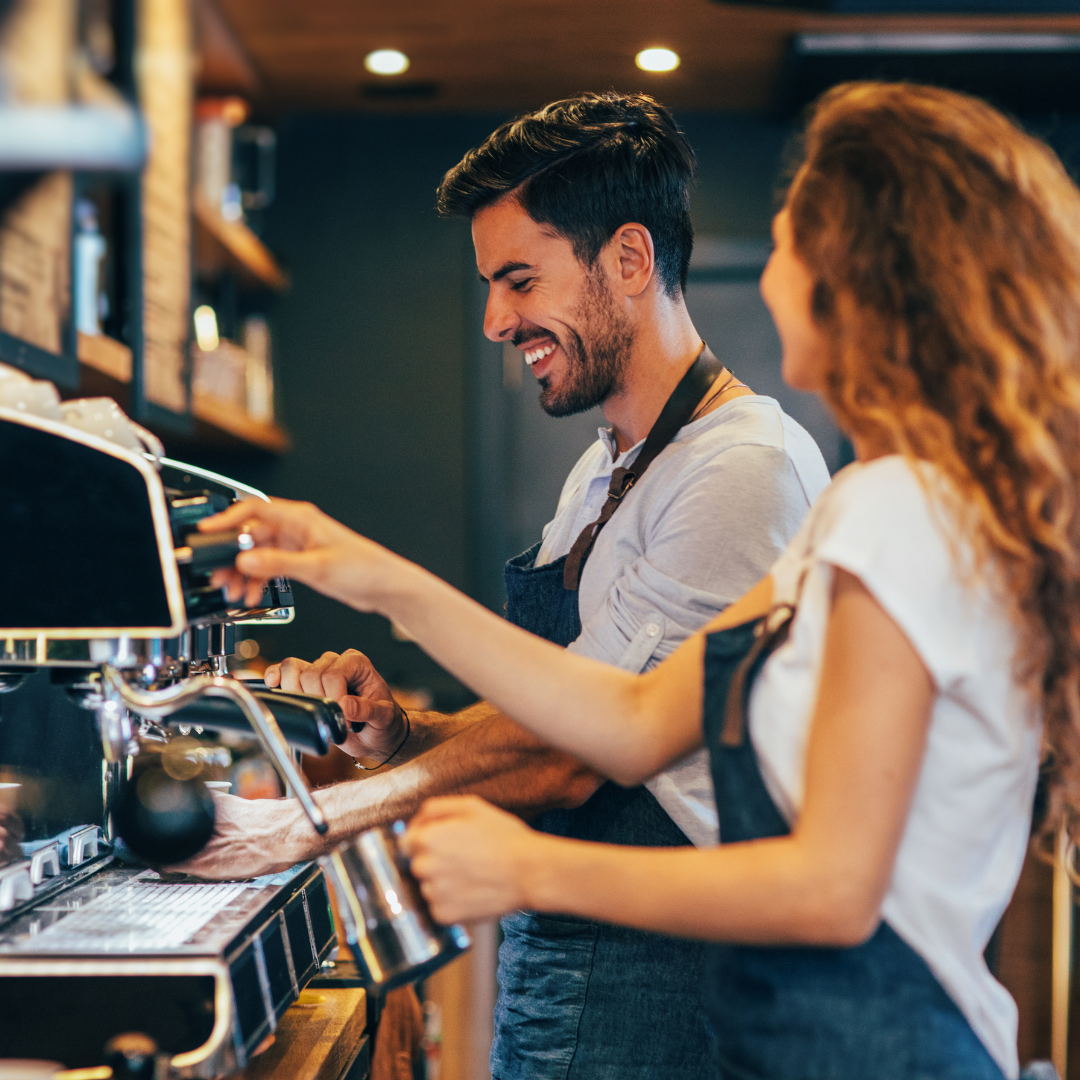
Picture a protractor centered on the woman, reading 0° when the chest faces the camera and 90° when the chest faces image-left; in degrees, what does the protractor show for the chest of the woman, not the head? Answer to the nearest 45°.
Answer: approximately 90°

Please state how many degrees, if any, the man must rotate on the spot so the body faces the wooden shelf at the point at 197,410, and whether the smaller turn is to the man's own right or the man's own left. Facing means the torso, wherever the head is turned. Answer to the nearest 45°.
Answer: approximately 45° to the man's own right

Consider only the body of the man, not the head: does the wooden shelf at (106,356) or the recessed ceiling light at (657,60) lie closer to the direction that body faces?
the wooden shelf

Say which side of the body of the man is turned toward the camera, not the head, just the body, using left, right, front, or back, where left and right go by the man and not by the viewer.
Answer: left

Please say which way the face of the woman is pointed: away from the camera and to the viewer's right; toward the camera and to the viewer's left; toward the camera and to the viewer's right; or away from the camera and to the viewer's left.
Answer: away from the camera and to the viewer's left

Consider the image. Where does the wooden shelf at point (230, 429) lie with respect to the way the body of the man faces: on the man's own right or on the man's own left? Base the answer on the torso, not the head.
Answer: on the man's own right

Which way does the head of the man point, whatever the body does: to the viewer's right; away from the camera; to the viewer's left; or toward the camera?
to the viewer's left

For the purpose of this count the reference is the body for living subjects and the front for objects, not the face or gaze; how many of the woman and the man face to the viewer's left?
2

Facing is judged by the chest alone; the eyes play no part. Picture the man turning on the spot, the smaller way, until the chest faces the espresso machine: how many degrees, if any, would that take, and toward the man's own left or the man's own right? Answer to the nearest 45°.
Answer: approximately 45° to the man's own left
